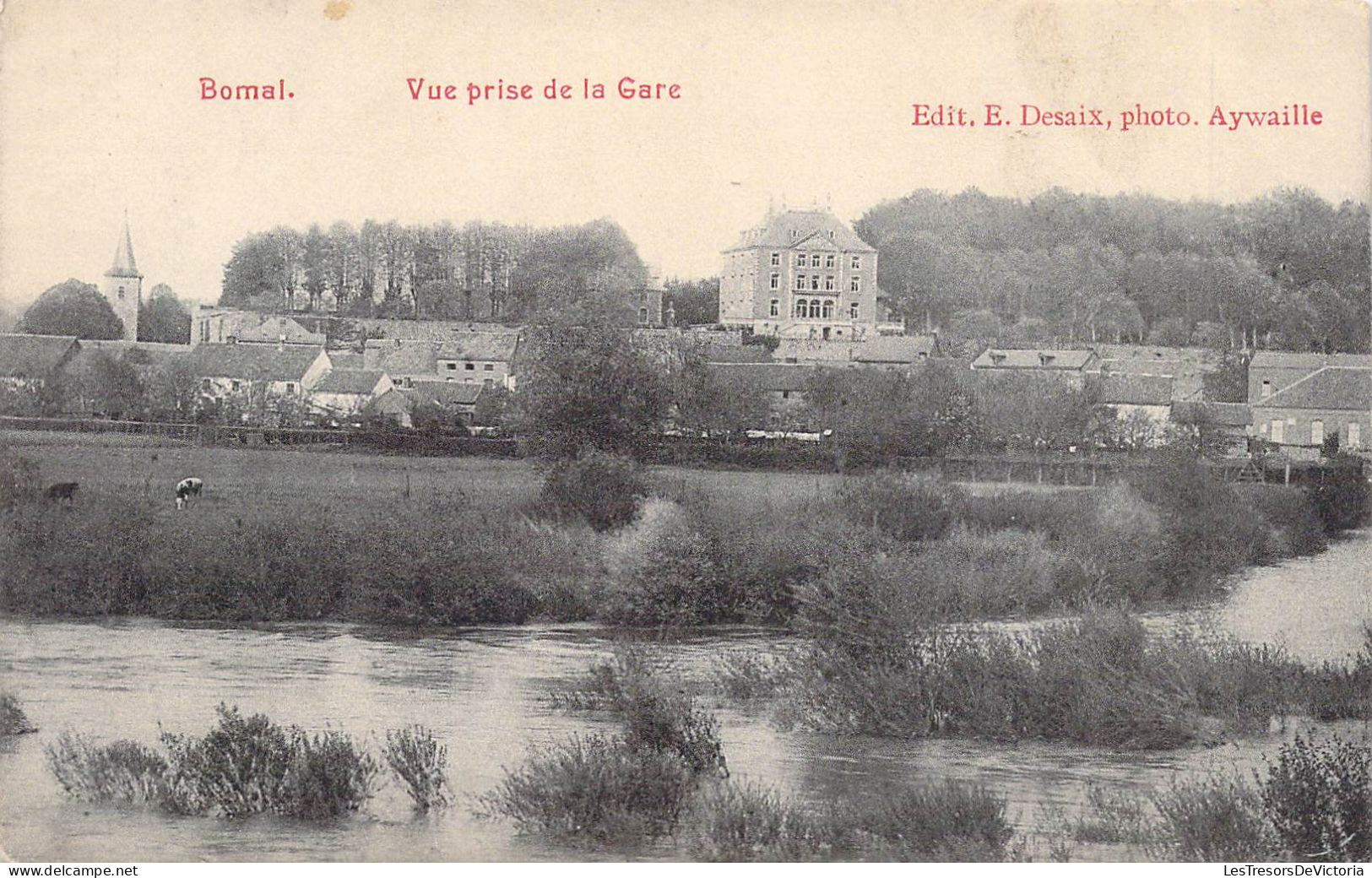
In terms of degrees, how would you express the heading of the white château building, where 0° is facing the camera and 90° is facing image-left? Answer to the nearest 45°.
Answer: approximately 0°

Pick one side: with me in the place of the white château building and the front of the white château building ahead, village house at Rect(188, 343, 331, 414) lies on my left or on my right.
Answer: on my right

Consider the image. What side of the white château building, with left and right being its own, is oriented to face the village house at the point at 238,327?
right

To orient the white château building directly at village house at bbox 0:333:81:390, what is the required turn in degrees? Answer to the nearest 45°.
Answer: approximately 90° to its right
